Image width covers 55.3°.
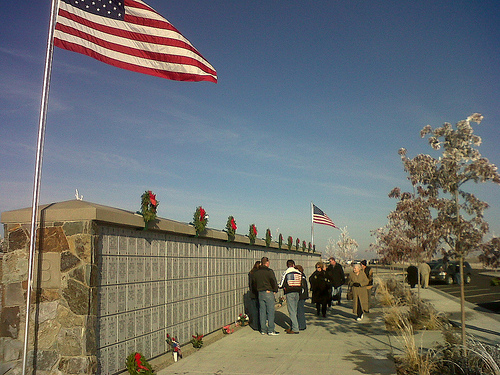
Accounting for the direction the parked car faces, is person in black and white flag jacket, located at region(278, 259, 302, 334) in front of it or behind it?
in front

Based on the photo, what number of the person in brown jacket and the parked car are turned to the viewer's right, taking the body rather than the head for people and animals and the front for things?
0

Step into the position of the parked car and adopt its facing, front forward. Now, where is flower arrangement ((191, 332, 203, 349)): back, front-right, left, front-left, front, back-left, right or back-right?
front-left

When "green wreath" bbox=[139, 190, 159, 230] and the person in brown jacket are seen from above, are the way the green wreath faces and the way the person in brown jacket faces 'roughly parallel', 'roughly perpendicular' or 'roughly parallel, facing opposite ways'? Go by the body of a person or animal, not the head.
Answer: roughly perpendicular

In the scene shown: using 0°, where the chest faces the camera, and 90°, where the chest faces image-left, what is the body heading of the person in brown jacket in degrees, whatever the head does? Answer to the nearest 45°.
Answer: approximately 45°

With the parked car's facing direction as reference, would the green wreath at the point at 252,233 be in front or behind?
in front

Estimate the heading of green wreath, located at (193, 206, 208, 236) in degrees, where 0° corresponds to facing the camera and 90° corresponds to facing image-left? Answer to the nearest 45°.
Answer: approximately 315°

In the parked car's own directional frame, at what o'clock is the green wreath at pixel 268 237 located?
The green wreath is roughly at 11 o'clock from the parked car.

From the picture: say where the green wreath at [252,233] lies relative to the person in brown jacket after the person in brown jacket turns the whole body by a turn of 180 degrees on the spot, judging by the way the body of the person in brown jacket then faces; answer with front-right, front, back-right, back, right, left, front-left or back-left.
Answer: back-left

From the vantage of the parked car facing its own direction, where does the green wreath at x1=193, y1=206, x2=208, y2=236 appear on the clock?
The green wreath is roughly at 11 o'clock from the parked car.

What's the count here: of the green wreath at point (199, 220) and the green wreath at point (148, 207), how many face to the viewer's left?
0
